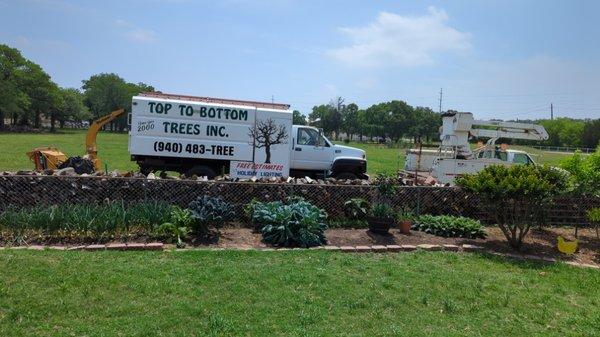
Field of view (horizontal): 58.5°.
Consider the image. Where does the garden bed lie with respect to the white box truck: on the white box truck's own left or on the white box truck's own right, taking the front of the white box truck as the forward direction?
on the white box truck's own right

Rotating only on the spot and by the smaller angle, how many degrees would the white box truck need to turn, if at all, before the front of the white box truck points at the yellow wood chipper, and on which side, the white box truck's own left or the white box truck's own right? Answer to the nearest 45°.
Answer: approximately 180°

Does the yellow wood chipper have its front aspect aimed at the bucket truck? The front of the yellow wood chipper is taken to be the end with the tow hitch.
yes

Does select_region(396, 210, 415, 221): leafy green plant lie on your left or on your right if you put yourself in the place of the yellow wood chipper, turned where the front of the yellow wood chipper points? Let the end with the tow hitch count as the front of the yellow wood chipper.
on your right

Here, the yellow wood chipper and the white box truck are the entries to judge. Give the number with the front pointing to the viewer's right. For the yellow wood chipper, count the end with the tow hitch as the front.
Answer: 2

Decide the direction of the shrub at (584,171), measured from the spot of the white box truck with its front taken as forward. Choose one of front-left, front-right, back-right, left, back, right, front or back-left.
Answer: front-right

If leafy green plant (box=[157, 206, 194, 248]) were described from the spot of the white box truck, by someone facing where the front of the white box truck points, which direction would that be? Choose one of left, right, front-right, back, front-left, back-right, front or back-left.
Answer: right

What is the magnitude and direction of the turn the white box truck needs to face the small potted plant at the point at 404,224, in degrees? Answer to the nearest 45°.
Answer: approximately 45° to its right

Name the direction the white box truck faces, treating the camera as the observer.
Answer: facing to the right of the viewer

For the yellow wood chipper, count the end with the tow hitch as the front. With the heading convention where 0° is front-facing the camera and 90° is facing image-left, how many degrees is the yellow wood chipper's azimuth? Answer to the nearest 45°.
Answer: approximately 270°

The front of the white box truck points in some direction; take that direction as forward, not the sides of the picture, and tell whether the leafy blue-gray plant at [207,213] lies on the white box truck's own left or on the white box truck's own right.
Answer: on the white box truck's own right
